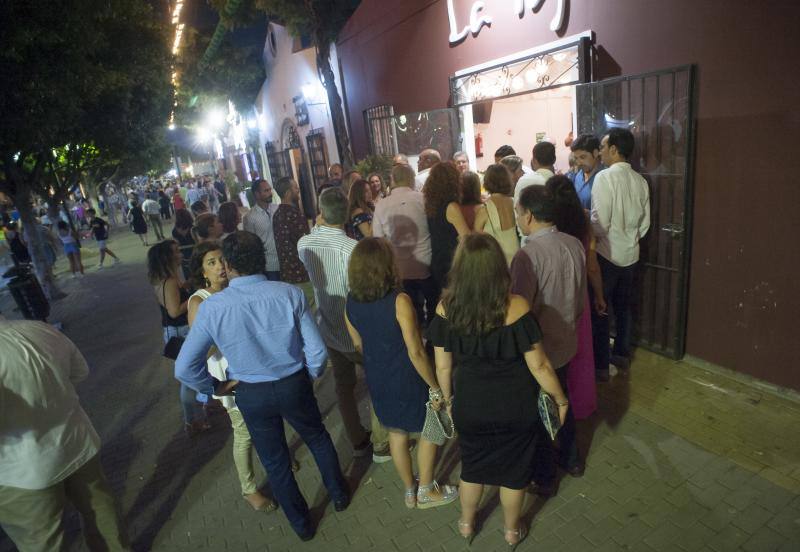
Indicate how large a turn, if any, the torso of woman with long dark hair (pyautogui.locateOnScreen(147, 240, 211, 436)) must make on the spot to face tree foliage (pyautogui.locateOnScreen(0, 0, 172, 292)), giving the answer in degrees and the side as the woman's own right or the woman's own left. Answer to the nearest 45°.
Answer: approximately 90° to the woman's own left

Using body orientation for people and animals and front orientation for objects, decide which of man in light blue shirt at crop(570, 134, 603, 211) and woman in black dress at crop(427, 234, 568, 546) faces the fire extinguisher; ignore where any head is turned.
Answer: the woman in black dress

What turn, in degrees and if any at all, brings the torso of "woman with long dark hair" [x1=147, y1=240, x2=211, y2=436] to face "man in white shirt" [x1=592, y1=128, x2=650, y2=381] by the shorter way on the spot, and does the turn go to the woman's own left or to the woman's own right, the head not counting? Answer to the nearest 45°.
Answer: approximately 45° to the woman's own right

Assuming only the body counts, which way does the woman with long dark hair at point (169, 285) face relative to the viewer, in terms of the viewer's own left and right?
facing to the right of the viewer

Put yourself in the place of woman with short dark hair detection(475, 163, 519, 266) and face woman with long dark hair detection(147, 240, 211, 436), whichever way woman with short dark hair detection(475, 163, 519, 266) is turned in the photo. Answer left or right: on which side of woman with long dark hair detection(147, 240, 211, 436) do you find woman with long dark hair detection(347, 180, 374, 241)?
right

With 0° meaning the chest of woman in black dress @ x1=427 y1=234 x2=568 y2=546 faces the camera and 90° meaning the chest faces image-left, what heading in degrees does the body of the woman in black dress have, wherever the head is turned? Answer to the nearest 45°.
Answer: approximately 180°

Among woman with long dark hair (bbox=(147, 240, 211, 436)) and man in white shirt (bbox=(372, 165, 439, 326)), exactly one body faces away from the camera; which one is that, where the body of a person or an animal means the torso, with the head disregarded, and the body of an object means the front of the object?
the man in white shirt

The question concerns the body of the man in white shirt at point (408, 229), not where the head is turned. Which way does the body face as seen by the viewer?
away from the camera

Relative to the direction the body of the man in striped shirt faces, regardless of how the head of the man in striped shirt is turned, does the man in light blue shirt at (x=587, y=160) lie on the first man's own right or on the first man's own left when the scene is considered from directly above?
on the first man's own right
